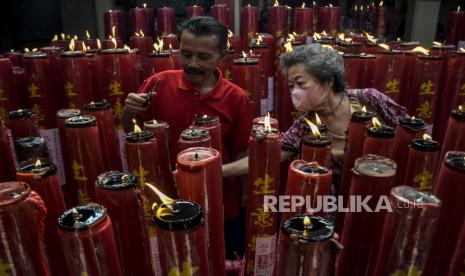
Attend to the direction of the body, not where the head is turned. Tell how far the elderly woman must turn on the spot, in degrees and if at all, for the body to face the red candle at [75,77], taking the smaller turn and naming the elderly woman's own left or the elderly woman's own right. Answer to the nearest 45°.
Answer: approximately 45° to the elderly woman's own right

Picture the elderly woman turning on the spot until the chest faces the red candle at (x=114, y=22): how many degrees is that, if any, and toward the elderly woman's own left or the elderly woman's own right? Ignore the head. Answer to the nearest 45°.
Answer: approximately 90° to the elderly woman's own right

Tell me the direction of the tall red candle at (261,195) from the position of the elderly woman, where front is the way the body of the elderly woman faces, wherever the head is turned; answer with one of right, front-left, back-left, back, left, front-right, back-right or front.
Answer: front-left

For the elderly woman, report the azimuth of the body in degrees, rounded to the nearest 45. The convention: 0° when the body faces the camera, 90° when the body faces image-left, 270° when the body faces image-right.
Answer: approximately 45°

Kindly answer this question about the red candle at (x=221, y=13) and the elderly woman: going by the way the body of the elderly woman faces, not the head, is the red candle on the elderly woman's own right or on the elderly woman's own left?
on the elderly woman's own right

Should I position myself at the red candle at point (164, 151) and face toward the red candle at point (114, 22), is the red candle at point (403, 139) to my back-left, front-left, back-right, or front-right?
back-right

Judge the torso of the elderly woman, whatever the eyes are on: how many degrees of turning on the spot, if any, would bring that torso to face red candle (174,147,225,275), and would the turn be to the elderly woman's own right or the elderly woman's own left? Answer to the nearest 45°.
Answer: approximately 45° to the elderly woman's own left

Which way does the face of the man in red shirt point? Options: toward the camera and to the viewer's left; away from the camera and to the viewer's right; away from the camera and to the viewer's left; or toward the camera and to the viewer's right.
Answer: toward the camera and to the viewer's left

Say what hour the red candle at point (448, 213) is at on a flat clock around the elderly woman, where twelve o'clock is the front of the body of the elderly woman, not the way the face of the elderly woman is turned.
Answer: The red candle is roughly at 10 o'clock from the elderly woman.
